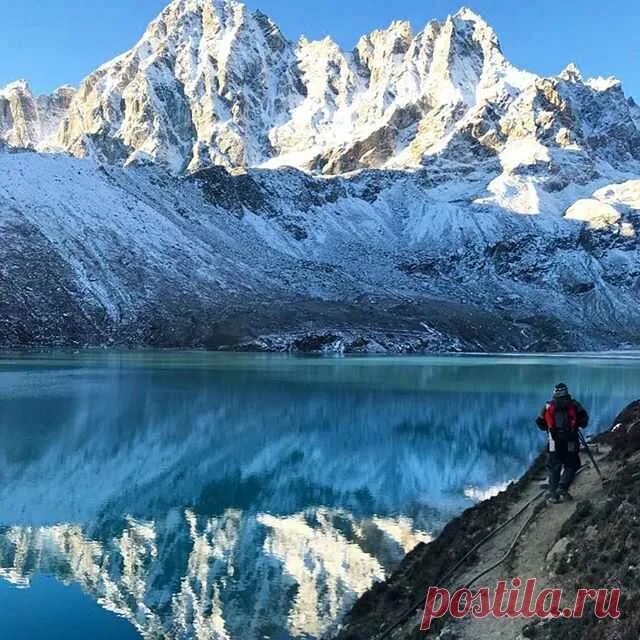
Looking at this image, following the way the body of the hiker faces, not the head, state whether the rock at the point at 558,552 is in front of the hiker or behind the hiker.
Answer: behind

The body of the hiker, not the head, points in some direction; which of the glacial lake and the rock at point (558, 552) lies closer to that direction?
the glacial lake

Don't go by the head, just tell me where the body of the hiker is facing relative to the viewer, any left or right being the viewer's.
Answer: facing away from the viewer

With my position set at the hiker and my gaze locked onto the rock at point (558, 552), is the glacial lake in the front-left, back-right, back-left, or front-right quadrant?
back-right
